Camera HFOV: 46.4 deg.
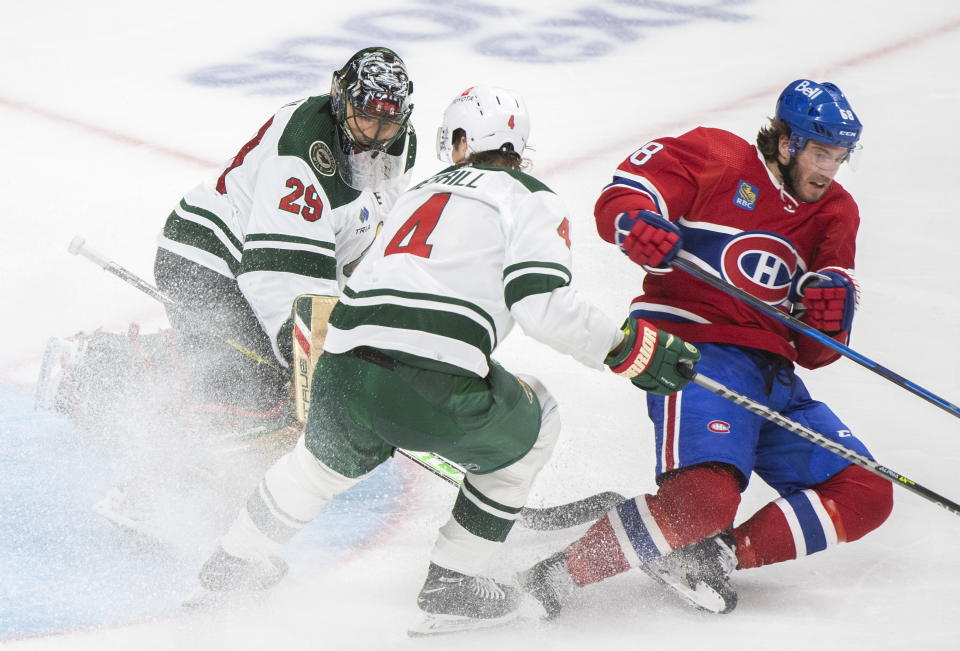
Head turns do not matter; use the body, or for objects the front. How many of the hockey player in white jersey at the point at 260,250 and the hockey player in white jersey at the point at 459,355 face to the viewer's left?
0

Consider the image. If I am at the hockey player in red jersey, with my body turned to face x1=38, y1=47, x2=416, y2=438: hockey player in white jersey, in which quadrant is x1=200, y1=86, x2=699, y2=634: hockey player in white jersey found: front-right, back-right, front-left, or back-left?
front-left

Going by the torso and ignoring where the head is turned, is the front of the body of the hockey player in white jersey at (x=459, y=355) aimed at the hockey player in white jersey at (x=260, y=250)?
no

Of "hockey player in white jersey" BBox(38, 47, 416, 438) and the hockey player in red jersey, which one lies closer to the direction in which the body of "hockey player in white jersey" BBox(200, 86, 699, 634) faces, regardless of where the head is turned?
the hockey player in red jersey

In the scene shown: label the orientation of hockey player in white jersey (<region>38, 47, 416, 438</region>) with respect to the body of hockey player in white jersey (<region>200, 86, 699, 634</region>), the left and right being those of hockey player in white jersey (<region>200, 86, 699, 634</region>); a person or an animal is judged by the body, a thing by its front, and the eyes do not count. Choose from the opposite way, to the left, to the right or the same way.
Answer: to the right

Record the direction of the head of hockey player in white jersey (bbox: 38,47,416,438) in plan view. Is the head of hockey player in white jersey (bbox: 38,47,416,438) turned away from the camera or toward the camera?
toward the camera

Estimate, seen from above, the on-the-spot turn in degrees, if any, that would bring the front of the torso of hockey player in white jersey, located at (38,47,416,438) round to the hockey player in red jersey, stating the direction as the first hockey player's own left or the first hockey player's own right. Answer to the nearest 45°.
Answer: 0° — they already face them

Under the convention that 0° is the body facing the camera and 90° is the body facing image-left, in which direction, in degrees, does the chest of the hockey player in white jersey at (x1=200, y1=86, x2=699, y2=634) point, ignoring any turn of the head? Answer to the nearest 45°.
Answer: approximately 225°

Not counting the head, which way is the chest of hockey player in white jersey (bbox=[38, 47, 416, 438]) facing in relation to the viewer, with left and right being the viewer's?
facing the viewer and to the right of the viewer

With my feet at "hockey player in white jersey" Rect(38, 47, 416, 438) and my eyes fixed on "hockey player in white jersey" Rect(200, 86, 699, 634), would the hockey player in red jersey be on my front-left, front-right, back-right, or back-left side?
front-left
